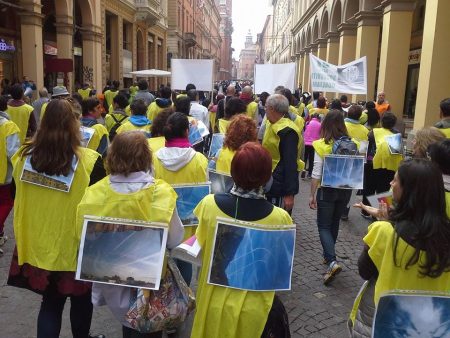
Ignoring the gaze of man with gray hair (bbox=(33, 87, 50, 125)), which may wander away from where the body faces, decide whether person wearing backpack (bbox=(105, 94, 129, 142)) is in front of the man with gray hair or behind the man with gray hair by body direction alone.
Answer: behind

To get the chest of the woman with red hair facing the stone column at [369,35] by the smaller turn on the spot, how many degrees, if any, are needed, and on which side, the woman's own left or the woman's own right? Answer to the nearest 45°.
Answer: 0° — they already face it

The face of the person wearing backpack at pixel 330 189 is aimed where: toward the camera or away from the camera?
away from the camera

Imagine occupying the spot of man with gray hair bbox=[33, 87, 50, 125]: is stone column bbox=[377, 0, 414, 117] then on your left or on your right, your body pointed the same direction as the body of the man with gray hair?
on your right

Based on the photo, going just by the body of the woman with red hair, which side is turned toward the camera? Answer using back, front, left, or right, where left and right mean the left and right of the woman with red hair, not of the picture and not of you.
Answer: back

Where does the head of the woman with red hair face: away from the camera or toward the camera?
away from the camera

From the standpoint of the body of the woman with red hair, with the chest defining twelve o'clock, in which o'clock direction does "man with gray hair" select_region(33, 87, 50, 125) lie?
The man with gray hair is roughly at 11 o'clock from the woman with red hair.

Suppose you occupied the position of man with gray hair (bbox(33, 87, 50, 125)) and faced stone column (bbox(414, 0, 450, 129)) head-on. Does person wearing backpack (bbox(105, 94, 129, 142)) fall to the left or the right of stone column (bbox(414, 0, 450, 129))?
right

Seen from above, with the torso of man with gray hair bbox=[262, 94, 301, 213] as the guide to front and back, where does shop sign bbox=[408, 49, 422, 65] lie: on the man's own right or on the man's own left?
on the man's own right

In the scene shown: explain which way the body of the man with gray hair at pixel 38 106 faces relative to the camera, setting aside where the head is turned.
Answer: away from the camera

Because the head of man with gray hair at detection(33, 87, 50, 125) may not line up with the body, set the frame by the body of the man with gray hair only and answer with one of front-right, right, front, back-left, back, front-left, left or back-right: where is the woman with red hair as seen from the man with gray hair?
back
